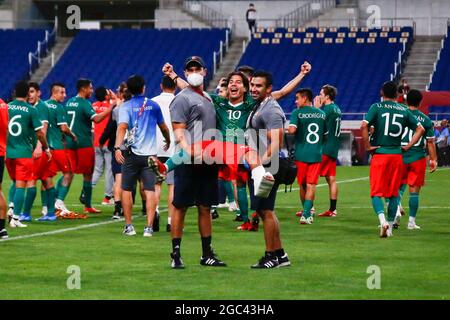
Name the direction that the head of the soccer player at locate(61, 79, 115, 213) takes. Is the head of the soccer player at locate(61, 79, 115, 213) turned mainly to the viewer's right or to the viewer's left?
to the viewer's right

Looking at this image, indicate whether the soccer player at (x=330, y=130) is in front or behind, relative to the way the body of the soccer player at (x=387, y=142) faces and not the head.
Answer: in front

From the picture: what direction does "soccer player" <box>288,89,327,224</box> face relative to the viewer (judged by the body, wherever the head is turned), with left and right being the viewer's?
facing away from the viewer and to the left of the viewer

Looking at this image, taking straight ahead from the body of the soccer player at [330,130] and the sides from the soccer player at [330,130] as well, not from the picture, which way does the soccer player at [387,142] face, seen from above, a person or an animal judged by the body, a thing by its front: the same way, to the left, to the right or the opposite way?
to the right

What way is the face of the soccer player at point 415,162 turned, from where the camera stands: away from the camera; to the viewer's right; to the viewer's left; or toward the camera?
away from the camera

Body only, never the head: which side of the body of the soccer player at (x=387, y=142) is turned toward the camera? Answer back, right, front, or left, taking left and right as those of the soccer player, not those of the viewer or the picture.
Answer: back

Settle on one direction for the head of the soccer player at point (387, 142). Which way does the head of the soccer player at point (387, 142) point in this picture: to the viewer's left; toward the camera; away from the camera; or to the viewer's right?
away from the camera

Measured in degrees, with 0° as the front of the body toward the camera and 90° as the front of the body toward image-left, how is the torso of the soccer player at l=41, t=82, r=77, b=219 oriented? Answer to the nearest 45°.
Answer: approximately 270°

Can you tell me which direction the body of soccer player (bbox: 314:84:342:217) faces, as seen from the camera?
to the viewer's left

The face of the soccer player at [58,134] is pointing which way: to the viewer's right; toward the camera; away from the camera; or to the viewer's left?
to the viewer's right

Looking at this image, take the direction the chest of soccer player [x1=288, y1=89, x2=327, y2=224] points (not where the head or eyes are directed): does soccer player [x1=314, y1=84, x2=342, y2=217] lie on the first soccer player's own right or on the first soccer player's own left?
on the first soccer player's own right

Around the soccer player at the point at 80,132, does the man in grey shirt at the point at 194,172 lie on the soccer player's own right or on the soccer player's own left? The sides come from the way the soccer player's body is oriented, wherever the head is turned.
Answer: on the soccer player's own right
